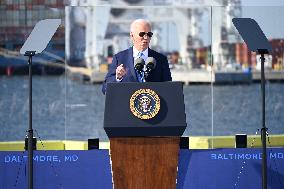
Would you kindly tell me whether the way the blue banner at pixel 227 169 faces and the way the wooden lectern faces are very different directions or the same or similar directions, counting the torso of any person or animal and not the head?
same or similar directions

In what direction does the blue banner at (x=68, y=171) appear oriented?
toward the camera

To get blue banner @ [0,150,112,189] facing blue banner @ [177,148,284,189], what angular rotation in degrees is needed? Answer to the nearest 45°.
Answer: approximately 90° to its left

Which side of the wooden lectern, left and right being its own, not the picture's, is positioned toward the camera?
front

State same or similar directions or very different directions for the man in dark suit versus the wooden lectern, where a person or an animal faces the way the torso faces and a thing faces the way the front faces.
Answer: same or similar directions

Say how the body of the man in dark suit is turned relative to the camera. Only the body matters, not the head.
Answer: toward the camera

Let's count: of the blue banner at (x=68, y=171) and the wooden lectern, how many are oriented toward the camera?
2

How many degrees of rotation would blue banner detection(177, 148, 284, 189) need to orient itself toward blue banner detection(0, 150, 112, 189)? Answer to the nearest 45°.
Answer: approximately 90° to its right
